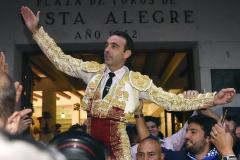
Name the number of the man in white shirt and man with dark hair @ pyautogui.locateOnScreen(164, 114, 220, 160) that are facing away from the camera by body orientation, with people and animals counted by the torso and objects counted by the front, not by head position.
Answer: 0

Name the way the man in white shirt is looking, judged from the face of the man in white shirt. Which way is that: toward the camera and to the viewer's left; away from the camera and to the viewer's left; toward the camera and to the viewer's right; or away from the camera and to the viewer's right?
toward the camera and to the viewer's left

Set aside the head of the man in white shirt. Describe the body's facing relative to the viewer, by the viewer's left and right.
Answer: facing the viewer and to the left of the viewer

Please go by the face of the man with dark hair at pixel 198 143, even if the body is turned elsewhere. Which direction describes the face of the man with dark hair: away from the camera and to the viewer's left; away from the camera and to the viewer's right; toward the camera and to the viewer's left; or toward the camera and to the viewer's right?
toward the camera and to the viewer's left

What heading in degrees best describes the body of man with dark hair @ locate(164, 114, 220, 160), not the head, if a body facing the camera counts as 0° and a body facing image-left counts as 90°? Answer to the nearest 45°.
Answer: approximately 45°
